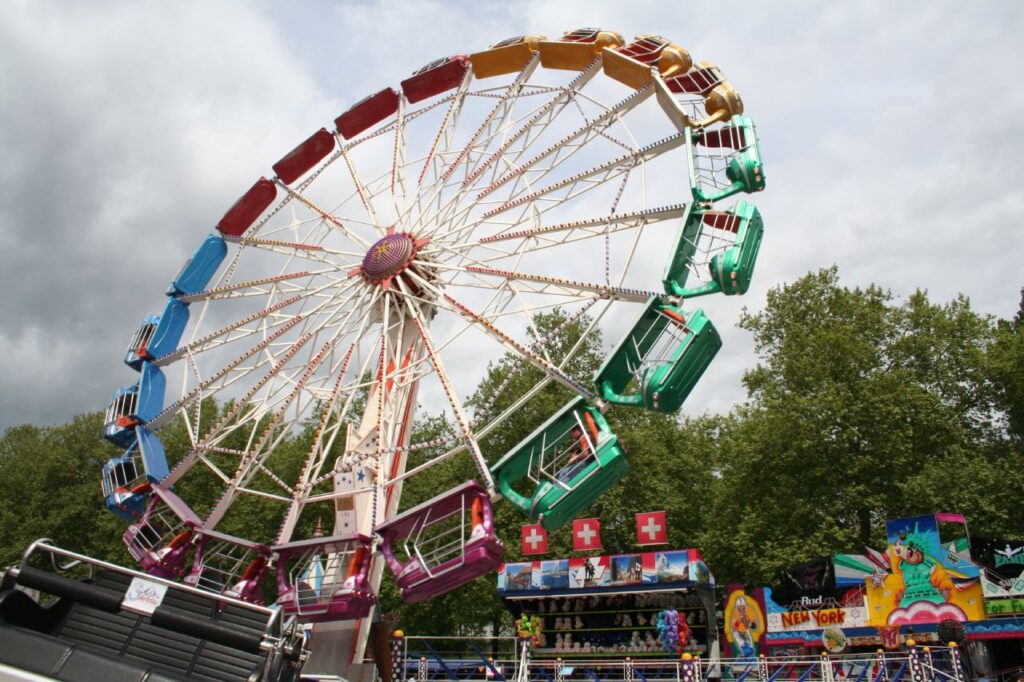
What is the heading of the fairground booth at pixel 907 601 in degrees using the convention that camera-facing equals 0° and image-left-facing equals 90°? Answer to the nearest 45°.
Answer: approximately 0°

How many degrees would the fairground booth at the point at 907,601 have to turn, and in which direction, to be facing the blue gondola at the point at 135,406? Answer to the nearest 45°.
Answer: approximately 45° to its right

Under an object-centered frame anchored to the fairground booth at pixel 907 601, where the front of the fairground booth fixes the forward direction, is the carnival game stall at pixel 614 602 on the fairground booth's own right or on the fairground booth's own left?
on the fairground booth's own right

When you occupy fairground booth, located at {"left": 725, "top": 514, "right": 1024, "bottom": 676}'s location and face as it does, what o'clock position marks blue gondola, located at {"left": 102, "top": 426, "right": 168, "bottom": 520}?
The blue gondola is roughly at 2 o'clock from the fairground booth.

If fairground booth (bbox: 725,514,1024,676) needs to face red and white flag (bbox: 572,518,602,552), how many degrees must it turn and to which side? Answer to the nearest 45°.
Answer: approximately 90° to its right

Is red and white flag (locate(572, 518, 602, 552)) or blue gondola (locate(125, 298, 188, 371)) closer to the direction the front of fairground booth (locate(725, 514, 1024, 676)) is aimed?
the blue gondola

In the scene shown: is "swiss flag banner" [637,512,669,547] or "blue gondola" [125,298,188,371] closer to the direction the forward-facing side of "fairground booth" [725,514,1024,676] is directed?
the blue gondola

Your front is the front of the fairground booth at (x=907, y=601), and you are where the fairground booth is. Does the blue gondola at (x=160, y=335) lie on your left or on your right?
on your right
